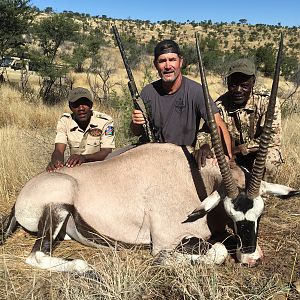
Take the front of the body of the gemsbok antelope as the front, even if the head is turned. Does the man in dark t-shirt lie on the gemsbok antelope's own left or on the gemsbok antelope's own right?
on the gemsbok antelope's own left

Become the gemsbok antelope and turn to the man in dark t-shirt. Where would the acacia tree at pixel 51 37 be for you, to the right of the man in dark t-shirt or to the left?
left

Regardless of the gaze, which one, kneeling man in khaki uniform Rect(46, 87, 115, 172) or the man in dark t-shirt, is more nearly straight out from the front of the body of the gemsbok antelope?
the man in dark t-shirt

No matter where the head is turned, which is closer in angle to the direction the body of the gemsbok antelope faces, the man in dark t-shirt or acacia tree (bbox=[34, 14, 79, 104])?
the man in dark t-shirt

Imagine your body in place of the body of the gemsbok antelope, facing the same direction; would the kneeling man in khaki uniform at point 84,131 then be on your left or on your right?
on your left

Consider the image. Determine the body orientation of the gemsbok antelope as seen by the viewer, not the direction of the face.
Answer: to the viewer's right
